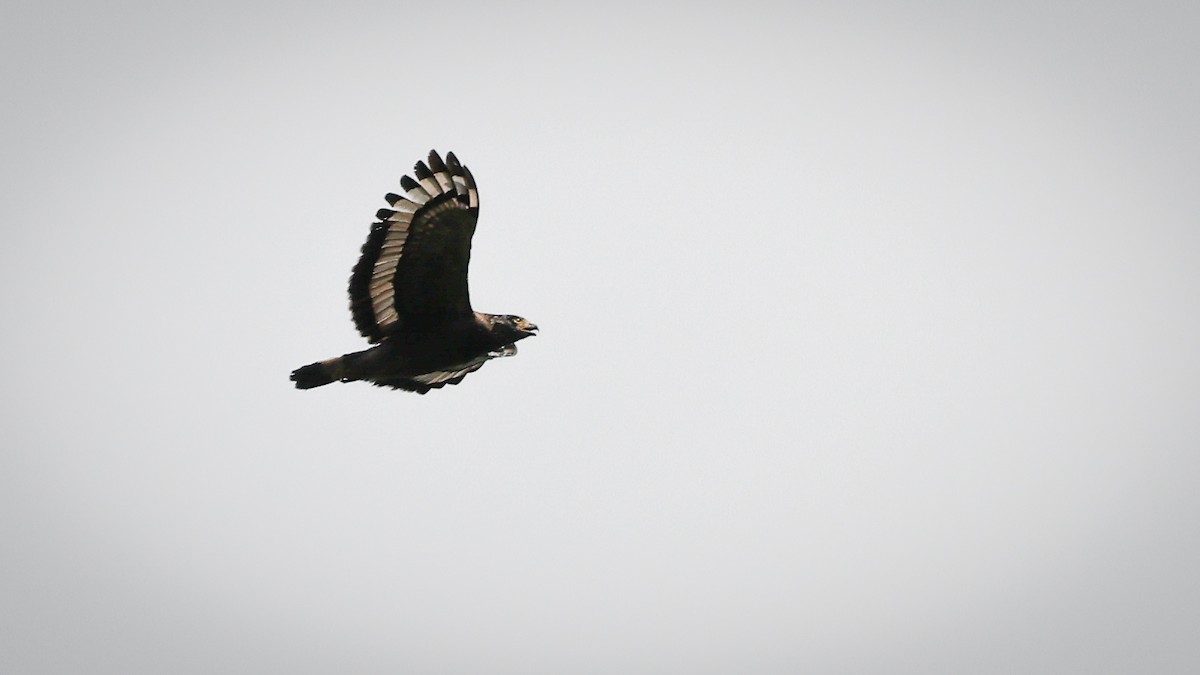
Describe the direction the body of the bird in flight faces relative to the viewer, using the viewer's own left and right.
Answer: facing to the right of the viewer
